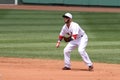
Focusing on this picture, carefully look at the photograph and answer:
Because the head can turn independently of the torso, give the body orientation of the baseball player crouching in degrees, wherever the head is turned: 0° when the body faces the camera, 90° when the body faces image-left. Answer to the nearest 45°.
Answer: approximately 45°

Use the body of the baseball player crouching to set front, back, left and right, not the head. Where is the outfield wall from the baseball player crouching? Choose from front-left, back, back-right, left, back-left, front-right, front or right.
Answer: back-right
